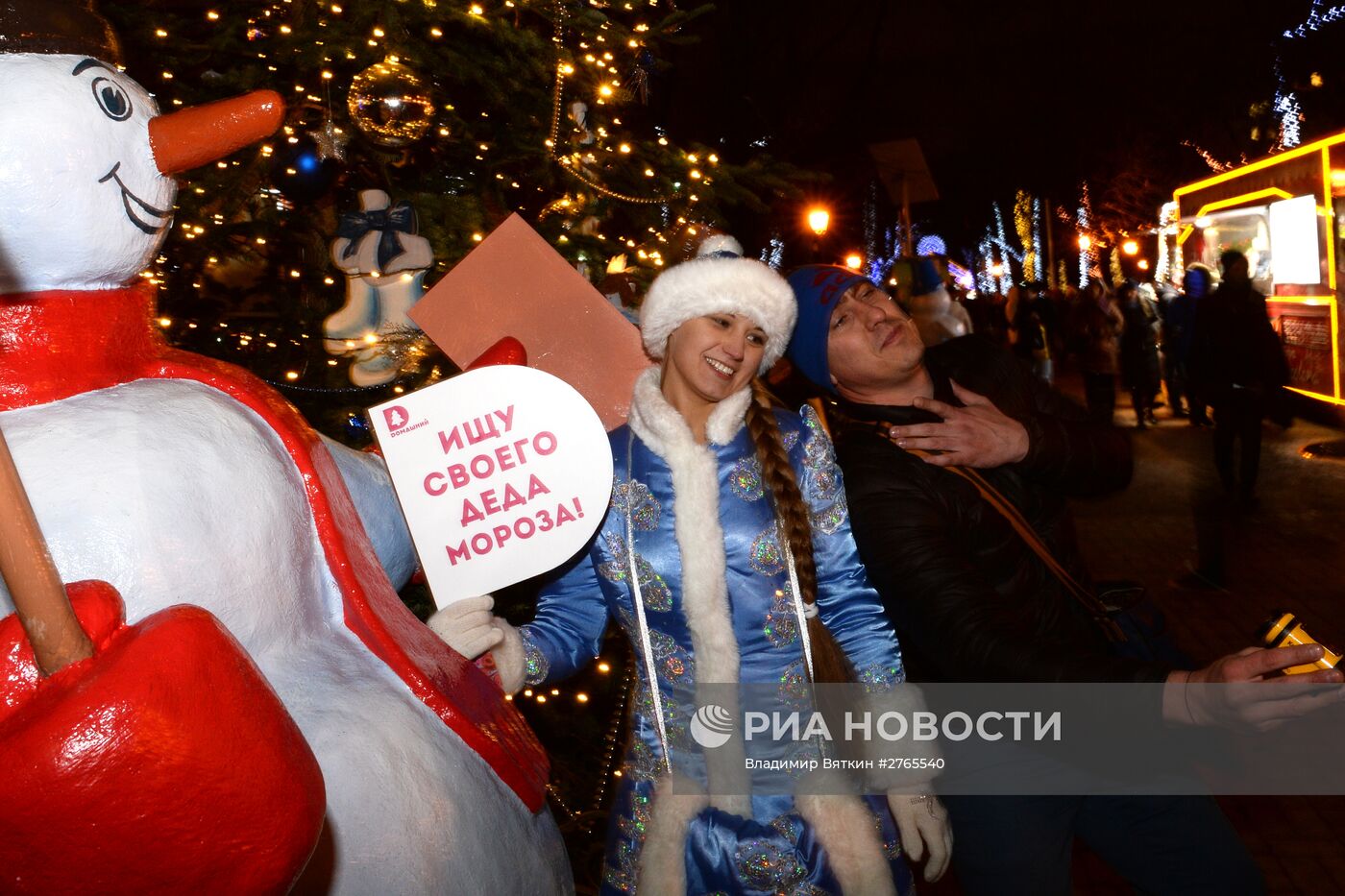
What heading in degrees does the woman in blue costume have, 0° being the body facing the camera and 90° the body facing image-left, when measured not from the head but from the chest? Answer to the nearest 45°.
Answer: approximately 0°

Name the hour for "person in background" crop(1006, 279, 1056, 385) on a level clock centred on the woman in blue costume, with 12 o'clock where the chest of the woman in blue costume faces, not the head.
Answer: The person in background is roughly at 7 o'clock from the woman in blue costume.

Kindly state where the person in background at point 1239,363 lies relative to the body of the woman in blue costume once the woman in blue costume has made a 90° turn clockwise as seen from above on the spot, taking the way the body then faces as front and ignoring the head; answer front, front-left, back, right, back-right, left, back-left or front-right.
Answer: back-right

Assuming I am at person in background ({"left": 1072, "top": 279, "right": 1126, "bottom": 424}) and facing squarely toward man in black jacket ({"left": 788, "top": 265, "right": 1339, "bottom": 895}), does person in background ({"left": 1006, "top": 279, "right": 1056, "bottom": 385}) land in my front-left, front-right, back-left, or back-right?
back-right

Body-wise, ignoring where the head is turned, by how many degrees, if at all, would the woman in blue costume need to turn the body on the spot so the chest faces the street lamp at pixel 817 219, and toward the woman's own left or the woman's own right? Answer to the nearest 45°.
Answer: approximately 180°

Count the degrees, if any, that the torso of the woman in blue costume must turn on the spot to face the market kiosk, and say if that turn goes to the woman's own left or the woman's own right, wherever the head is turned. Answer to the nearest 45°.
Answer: approximately 135° to the woman's own left

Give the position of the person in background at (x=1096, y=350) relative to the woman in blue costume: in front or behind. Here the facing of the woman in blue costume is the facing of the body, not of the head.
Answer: behind

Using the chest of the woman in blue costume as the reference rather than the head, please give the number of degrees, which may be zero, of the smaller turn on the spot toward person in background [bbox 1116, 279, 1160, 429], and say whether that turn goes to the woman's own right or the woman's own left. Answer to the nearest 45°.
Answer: approximately 135° to the woman's own left
